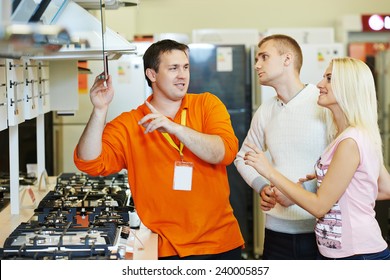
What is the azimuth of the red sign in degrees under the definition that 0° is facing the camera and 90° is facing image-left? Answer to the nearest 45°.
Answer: approximately 0°

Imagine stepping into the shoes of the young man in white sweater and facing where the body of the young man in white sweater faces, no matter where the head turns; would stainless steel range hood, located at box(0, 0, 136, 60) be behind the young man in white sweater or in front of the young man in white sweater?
in front

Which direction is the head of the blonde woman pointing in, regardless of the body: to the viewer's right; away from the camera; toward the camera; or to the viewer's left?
to the viewer's left

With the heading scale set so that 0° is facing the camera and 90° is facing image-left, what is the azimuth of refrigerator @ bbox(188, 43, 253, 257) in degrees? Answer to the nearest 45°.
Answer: approximately 0°

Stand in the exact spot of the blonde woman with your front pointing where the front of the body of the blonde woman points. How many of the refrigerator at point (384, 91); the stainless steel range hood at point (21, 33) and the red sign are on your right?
2

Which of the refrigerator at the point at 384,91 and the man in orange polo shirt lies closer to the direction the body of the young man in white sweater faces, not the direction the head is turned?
the man in orange polo shirt

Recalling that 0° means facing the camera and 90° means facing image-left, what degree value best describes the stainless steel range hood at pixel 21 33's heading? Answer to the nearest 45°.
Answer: approximately 270°

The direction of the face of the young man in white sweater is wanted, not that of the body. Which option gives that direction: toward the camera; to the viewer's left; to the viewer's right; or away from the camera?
to the viewer's left

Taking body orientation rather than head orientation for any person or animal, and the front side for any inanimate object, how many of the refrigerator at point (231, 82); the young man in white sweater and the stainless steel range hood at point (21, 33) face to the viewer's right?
1

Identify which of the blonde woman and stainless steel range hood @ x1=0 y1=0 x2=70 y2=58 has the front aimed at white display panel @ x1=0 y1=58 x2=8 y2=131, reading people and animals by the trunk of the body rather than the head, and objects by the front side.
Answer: the blonde woman

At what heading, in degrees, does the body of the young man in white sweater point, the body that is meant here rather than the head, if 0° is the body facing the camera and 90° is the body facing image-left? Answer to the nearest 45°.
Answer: approximately 45°

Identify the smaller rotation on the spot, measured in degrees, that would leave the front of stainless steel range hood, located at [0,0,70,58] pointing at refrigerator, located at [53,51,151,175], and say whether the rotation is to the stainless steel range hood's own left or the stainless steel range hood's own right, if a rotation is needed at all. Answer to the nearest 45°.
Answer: approximately 90° to the stainless steel range hood's own left
